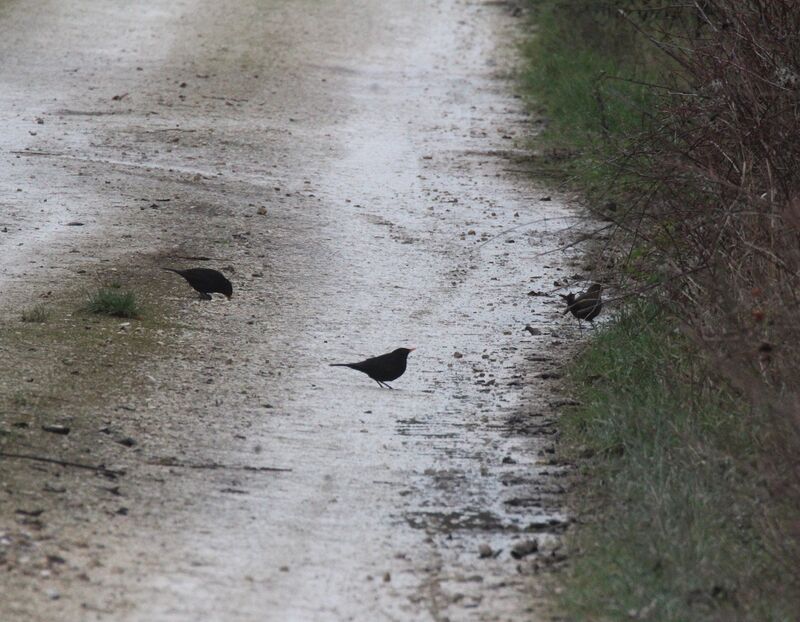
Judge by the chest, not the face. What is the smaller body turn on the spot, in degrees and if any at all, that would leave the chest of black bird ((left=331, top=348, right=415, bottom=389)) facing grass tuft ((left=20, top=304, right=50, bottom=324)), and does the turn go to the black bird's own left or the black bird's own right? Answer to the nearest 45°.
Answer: approximately 180°

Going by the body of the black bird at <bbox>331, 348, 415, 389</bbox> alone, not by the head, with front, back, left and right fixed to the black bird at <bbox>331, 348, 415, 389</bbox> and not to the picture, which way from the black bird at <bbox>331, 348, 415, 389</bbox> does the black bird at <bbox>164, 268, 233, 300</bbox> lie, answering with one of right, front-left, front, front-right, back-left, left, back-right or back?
back-left

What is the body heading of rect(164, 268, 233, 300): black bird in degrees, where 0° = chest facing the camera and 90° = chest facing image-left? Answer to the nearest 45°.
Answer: approximately 270°

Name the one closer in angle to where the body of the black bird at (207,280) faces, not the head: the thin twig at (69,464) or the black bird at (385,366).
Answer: the black bird

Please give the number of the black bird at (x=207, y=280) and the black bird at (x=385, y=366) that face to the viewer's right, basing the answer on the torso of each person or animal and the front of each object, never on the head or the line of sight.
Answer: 2

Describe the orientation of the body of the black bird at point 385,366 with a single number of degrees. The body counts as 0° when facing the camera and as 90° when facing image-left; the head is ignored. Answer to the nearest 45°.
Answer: approximately 270°

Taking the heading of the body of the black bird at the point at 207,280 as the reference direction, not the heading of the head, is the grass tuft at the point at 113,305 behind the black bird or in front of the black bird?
behind

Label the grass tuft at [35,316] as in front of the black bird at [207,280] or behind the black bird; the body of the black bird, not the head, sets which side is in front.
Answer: behind

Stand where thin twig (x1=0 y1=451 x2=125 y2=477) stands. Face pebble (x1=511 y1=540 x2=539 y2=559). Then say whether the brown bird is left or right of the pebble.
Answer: left

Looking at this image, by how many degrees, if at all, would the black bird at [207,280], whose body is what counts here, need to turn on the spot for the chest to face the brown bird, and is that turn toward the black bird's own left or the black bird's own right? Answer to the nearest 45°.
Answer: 0° — it already faces it

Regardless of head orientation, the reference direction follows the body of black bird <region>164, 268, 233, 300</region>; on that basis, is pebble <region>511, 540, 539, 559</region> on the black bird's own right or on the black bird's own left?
on the black bird's own right
